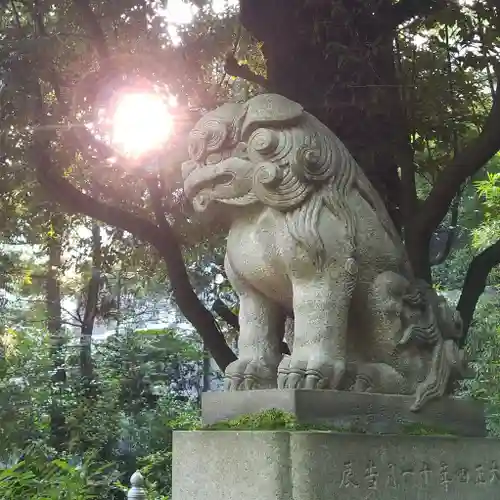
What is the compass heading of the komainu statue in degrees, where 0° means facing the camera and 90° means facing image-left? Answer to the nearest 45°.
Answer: approximately 45°

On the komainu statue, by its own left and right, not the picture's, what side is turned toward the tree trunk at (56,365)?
right

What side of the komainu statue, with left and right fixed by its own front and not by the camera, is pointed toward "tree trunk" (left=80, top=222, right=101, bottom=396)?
right
